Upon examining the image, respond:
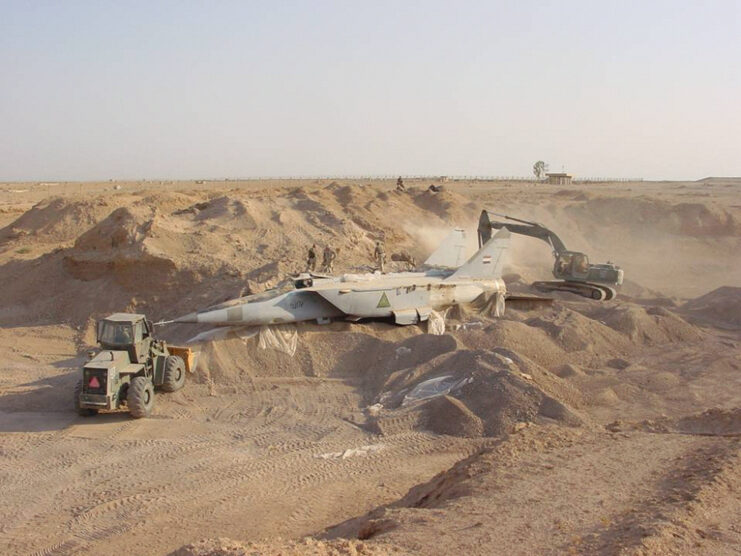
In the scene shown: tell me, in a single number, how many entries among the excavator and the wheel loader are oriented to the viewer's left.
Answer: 1

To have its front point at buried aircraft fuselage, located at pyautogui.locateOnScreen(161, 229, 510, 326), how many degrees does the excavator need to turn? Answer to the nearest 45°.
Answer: approximately 45° to its left

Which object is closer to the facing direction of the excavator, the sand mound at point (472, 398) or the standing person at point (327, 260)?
the standing person

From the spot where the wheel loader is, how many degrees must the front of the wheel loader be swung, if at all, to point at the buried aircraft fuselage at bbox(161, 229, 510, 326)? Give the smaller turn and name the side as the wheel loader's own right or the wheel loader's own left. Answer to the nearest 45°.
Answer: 0° — it already faces it

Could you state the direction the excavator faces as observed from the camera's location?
facing to the left of the viewer

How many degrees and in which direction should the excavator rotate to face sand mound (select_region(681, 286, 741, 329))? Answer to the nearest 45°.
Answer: approximately 135° to its left

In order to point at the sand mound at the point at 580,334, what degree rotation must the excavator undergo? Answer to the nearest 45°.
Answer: approximately 90° to its left

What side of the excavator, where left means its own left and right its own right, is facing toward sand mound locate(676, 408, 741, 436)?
left

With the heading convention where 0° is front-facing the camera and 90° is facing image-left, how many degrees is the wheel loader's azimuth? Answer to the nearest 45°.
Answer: approximately 225°

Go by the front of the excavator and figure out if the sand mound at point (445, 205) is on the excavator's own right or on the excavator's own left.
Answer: on the excavator's own right

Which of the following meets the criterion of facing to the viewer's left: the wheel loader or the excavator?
the excavator

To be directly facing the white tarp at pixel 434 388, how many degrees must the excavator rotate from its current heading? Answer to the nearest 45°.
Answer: approximately 90° to its left
